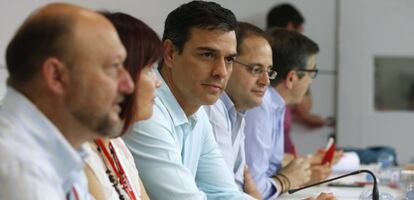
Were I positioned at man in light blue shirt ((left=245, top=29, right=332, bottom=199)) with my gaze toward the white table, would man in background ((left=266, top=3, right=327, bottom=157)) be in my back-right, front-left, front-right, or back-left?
back-left

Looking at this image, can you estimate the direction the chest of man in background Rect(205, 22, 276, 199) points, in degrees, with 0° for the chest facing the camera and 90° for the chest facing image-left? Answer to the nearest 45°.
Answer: approximately 315°

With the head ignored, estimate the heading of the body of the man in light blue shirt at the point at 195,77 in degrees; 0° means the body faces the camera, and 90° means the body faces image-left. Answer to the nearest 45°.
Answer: approximately 315°

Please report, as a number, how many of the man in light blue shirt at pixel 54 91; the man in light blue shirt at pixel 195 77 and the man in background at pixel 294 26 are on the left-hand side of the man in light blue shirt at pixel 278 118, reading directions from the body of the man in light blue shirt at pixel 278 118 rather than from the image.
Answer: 1

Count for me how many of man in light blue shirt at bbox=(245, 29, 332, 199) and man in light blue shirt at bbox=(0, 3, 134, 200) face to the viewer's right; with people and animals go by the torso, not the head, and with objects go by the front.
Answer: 2

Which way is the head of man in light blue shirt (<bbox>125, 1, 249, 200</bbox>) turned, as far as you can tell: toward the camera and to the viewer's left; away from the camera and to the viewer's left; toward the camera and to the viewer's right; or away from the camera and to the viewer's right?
toward the camera and to the viewer's right

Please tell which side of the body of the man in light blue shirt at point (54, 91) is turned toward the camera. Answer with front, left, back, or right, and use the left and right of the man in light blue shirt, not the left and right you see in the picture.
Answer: right

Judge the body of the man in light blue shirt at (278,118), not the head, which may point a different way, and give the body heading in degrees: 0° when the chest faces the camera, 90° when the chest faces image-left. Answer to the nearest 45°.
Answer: approximately 270°

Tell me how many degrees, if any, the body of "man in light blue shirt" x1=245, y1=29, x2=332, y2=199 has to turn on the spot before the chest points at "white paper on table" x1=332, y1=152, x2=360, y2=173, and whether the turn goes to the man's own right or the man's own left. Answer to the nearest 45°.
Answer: approximately 45° to the man's own left
